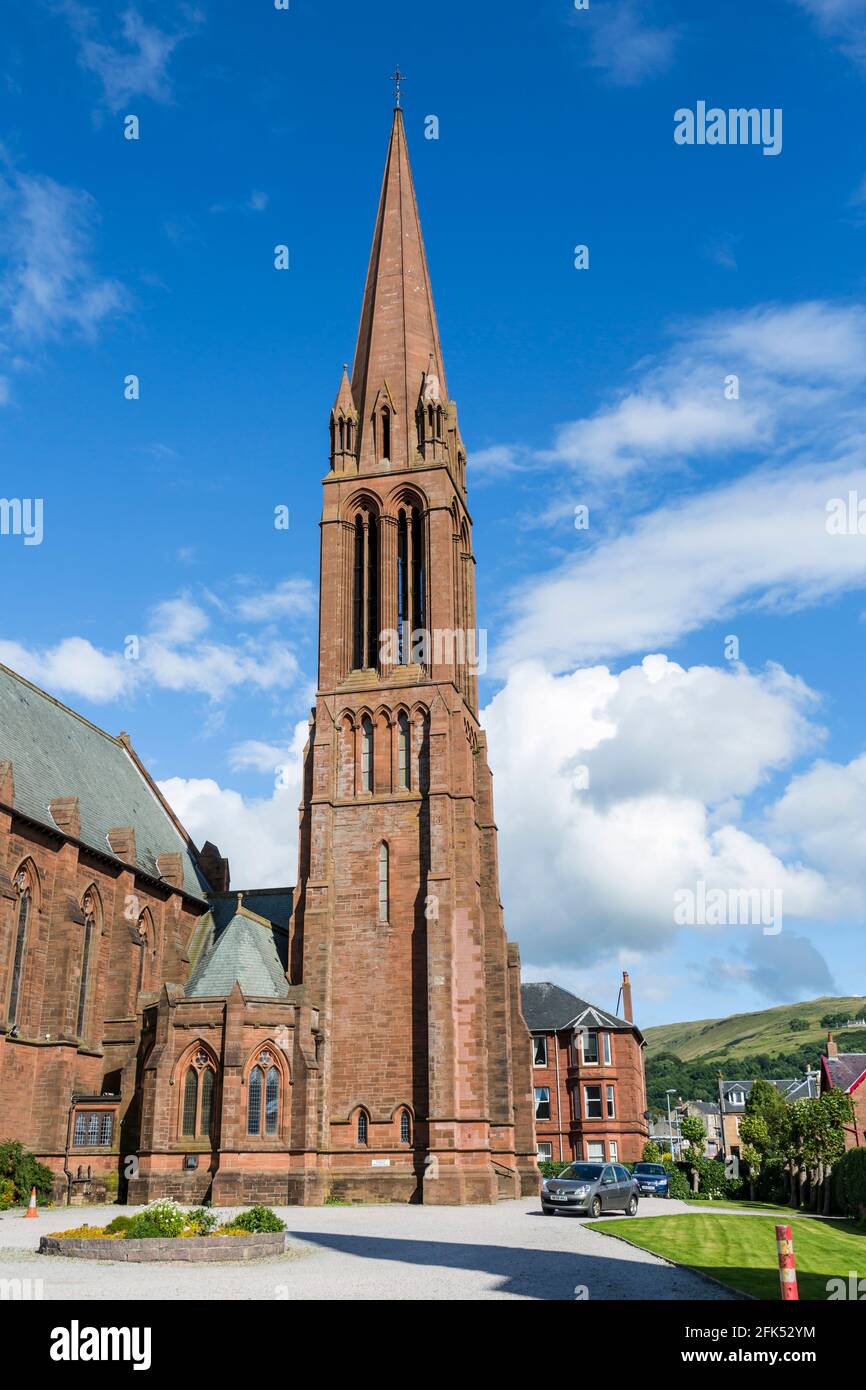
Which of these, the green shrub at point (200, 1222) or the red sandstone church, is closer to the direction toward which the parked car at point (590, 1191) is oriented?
the green shrub

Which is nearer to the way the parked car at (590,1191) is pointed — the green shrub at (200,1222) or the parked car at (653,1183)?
the green shrub

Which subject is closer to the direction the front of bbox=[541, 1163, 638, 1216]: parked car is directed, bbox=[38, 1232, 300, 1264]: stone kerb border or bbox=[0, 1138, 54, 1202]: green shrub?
the stone kerb border

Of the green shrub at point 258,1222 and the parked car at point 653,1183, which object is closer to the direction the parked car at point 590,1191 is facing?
the green shrub

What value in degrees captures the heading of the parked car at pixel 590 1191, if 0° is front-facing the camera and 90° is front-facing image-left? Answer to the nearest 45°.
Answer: approximately 45°

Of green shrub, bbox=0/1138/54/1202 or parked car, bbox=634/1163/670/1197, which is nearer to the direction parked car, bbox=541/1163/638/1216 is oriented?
the green shrub

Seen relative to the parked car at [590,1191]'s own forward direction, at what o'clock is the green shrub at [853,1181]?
The green shrub is roughly at 8 o'clock from the parked car.

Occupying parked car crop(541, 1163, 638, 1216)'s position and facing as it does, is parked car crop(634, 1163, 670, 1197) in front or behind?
behind

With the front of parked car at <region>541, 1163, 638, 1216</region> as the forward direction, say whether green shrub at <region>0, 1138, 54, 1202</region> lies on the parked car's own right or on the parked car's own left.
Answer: on the parked car's own right

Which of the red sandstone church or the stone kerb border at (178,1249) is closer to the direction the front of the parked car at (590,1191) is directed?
the stone kerb border
